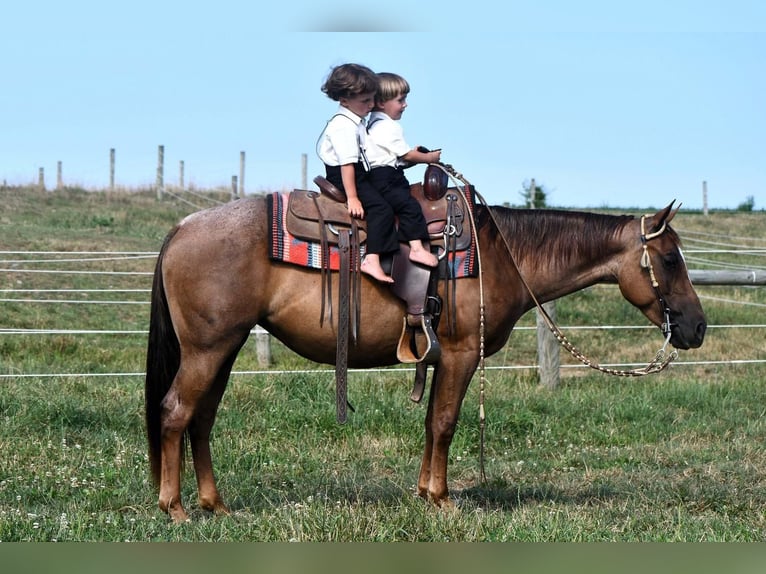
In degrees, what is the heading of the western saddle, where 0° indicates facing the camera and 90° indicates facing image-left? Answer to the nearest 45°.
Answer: approximately 270°

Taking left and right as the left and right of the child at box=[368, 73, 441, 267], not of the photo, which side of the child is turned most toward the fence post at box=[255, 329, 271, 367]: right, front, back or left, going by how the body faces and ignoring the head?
left

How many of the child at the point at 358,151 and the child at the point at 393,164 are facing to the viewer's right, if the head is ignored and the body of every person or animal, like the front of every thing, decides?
2

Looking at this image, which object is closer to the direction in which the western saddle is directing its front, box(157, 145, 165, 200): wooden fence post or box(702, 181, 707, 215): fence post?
the fence post

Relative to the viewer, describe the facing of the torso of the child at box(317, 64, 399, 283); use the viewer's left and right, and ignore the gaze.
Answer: facing to the right of the viewer

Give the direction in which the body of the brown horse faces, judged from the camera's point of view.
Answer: to the viewer's right

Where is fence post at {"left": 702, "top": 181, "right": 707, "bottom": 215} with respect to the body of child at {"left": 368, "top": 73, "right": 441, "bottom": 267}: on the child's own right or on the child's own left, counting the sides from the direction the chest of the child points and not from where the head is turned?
on the child's own left

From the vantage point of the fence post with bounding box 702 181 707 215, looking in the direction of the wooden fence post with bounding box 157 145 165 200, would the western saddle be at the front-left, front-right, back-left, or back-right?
front-left

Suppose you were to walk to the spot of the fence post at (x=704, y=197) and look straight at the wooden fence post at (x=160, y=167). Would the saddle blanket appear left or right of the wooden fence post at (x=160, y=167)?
left

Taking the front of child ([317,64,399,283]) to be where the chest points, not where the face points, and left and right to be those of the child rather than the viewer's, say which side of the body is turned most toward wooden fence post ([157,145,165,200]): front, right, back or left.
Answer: left

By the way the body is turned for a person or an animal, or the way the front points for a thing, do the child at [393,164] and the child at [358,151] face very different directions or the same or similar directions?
same or similar directions

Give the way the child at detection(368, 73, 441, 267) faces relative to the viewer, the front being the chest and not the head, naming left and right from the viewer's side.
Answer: facing to the right of the viewer
